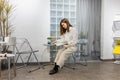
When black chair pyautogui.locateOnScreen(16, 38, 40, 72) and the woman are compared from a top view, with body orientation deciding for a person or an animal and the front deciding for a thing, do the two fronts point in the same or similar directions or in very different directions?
very different directions

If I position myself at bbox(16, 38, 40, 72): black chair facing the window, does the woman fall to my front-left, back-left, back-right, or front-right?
front-right

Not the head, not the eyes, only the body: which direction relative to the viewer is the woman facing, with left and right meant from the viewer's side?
facing the viewer and to the left of the viewer

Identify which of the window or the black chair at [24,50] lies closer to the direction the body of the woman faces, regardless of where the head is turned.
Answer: the black chair

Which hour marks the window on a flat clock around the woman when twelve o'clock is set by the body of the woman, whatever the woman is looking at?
The window is roughly at 4 o'clock from the woman.

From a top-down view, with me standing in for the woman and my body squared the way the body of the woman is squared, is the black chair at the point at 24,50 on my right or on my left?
on my right
